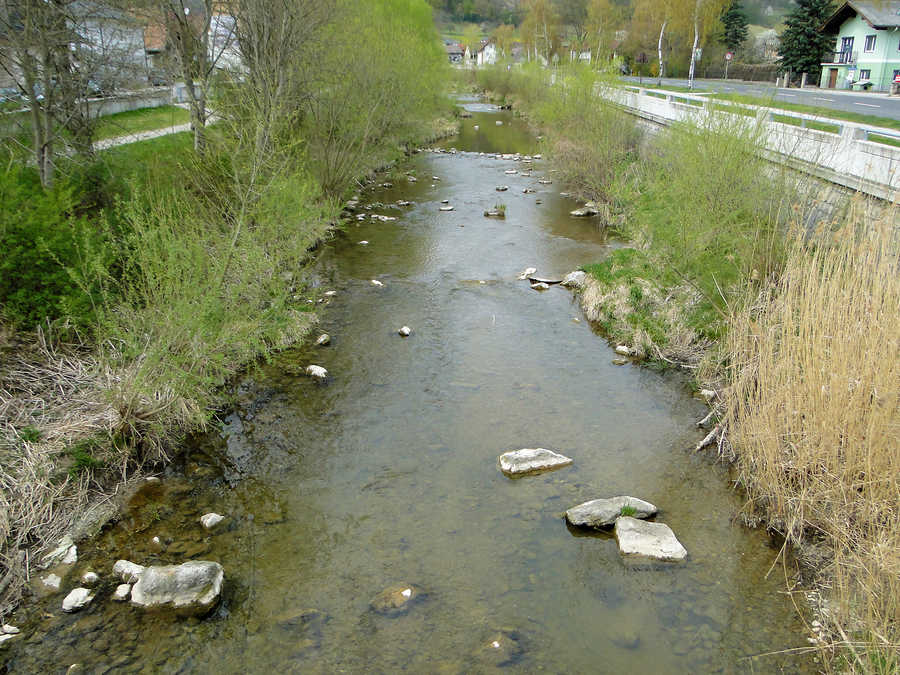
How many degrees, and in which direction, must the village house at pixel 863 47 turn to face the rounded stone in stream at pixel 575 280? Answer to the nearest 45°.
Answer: approximately 45° to its left

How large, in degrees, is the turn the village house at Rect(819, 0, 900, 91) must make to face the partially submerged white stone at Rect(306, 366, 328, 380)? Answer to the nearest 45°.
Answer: approximately 45° to its left

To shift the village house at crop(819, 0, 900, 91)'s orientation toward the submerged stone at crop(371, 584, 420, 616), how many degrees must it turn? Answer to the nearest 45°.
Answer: approximately 45° to its left

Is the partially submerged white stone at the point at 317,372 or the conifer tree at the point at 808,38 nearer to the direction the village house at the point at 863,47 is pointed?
the partially submerged white stone

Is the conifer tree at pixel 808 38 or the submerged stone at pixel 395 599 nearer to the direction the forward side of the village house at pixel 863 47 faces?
the submerged stone

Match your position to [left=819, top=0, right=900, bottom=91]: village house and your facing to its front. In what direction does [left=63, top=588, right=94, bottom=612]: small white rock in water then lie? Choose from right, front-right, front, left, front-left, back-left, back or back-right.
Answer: front-left

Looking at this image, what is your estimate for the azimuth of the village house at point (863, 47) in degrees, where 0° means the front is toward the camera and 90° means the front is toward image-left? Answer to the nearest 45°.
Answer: approximately 45°

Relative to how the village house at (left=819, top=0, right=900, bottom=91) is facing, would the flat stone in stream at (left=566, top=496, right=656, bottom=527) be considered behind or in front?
in front

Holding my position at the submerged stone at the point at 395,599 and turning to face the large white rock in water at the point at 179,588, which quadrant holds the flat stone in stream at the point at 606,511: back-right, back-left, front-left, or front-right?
back-right

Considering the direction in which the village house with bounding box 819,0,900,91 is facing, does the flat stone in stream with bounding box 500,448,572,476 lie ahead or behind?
ahead

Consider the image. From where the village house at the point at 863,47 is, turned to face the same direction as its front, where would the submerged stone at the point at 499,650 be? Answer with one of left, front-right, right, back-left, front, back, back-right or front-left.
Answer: front-left
